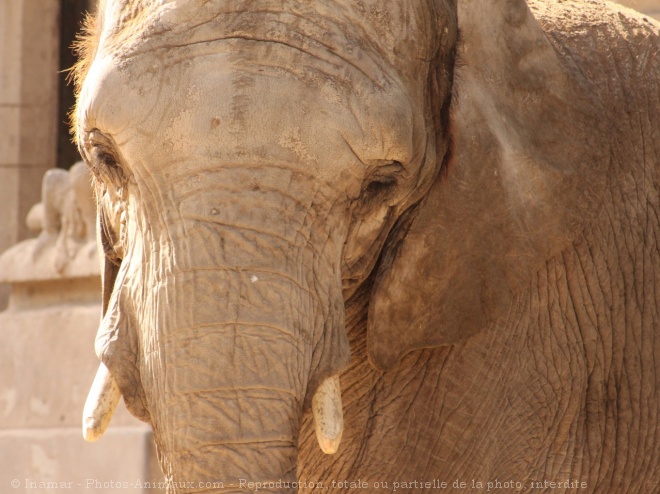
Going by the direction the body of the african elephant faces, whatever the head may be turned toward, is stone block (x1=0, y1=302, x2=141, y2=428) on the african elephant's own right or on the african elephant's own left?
on the african elephant's own right

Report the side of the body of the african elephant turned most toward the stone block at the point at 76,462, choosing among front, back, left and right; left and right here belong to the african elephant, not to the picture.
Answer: right

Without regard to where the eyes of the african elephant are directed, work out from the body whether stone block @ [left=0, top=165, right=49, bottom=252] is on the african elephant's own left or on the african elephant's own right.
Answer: on the african elephant's own right

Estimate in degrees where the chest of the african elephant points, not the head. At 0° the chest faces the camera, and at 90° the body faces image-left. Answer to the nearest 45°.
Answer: approximately 45°

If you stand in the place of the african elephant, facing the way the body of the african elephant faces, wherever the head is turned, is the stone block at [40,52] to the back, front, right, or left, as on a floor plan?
right
